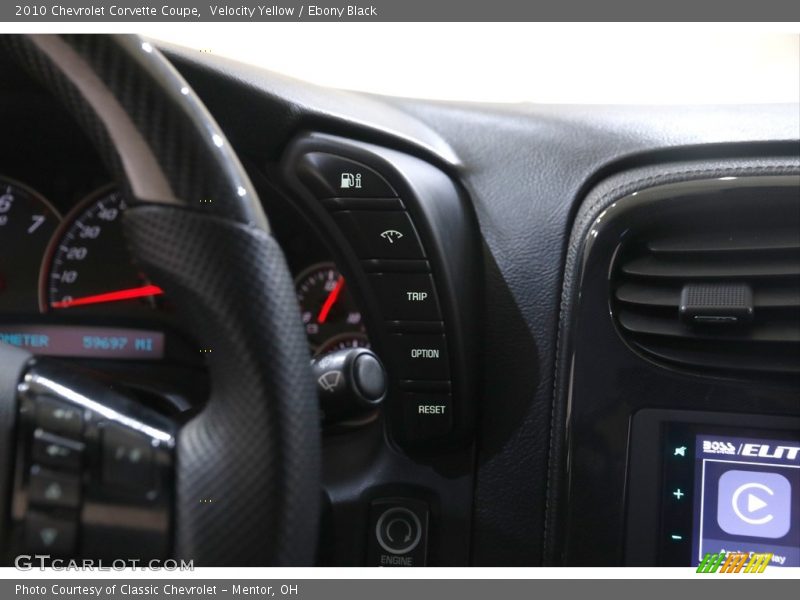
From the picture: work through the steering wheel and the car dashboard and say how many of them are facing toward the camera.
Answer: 2

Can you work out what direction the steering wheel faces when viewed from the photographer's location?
facing the viewer

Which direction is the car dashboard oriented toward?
toward the camera

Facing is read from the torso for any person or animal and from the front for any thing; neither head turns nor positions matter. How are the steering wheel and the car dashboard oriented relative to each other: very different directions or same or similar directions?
same or similar directions
